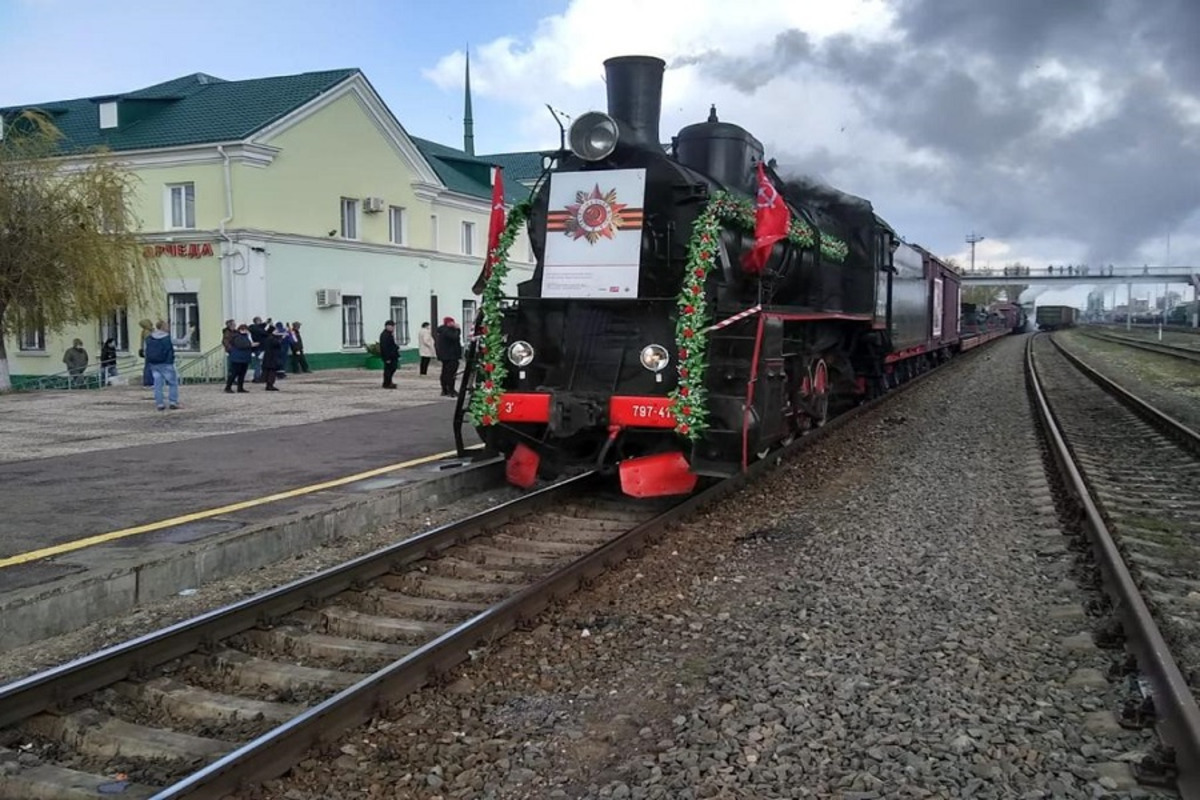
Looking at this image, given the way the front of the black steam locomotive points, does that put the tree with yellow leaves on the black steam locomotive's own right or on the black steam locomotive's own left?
on the black steam locomotive's own right

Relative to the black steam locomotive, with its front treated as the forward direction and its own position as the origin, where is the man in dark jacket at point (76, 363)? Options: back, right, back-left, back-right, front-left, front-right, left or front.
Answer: right

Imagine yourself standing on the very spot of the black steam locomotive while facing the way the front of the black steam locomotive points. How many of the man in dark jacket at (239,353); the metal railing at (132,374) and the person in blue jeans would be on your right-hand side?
3

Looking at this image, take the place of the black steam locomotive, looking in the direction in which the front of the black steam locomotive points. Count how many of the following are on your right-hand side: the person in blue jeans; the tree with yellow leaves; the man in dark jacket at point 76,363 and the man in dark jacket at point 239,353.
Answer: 4

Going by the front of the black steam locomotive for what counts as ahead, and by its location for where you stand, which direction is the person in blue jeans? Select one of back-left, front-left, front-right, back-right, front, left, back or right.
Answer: right

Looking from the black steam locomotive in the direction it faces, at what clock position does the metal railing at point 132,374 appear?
The metal railing is roughly at 3 o'clock from the black steam locomotive.

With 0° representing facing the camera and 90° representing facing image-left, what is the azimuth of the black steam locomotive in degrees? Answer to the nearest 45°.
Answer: approximately 45°

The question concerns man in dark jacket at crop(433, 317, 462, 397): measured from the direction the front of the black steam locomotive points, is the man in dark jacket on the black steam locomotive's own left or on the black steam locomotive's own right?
on the black steam locomotive's own right

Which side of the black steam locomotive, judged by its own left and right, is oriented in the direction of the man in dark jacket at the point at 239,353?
right
